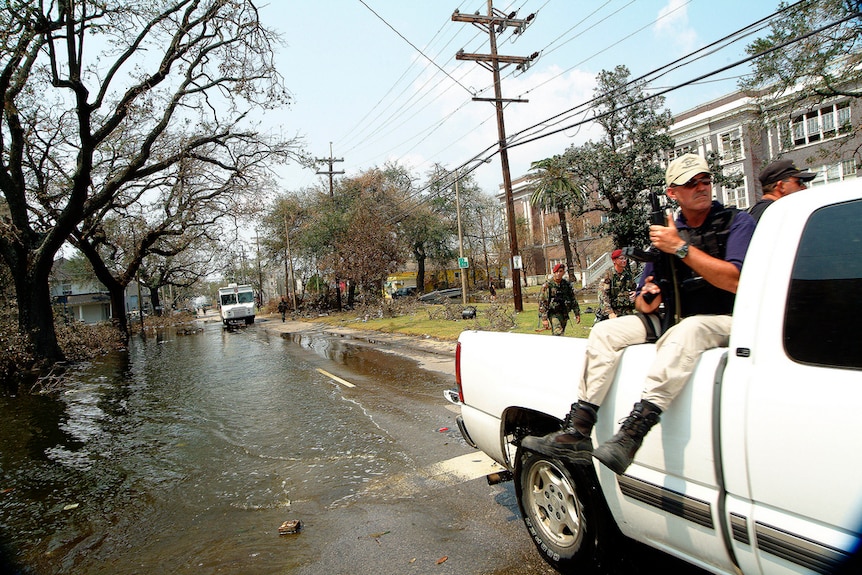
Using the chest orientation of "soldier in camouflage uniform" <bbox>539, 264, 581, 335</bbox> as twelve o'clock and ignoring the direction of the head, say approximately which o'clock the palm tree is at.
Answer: The palm tree is roughly at 6 o'clock from the soldier in camouflage uniform.

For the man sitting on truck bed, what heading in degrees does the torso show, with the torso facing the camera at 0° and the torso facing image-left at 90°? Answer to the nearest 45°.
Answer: approximately 45°

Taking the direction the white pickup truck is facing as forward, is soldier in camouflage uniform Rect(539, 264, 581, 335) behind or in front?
behind

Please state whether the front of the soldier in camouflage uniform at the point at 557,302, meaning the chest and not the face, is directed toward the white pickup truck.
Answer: yes

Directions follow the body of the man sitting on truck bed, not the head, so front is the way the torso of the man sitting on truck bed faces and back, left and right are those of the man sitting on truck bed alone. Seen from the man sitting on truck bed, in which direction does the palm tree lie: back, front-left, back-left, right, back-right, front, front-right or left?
back-right

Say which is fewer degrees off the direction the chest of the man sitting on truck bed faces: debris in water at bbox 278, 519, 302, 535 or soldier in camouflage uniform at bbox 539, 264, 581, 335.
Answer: the debris in water

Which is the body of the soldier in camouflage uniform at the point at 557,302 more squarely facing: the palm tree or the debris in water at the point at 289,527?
the debris in water

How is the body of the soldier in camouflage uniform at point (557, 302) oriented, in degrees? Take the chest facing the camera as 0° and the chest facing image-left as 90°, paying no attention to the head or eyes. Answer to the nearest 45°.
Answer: approximately 0°

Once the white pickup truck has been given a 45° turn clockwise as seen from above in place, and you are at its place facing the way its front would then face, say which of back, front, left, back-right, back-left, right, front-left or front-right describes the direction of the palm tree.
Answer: back

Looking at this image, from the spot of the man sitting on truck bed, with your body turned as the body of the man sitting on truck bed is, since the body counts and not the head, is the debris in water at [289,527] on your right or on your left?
on your right
